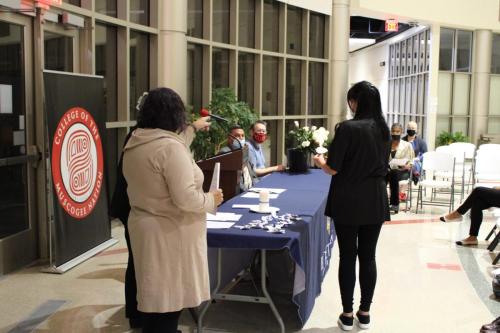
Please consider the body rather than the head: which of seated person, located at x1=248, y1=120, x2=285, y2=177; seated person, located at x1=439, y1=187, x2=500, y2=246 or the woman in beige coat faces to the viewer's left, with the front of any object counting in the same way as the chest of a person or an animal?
seated person, located at x1=439, y1=187, x2=500, y2=246

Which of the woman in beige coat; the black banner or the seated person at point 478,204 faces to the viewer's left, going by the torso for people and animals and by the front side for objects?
the seated person

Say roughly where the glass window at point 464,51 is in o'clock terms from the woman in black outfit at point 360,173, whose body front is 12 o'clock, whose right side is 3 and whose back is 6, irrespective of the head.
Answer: The glass window is roughly at 2 o'clock from the woman in black outfit.

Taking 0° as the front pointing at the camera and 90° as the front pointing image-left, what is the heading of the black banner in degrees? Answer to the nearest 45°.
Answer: approximately 315°

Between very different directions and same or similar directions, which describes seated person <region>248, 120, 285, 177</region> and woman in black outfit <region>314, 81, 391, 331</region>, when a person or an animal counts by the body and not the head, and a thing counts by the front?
very different directions

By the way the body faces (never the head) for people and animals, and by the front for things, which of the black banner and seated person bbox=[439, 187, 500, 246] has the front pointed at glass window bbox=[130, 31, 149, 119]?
the seated person

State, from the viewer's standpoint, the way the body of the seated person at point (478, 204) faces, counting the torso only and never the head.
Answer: to the viewer's left

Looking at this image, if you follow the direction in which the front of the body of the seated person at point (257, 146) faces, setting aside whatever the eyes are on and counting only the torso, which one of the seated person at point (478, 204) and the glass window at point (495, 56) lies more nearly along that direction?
the seated person

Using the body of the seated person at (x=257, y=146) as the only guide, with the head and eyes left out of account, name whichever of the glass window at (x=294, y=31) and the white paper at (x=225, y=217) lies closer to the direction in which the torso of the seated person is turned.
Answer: the white paper
